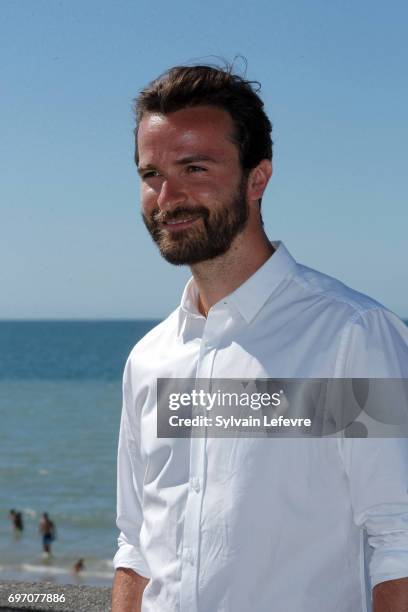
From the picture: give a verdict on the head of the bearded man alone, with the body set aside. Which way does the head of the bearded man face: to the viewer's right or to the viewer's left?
to the viewer's left

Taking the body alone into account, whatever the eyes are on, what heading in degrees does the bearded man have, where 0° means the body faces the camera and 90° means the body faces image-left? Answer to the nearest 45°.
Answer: approximately 45°

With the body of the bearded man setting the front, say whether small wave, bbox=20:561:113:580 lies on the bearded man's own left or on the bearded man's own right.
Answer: on the bearded man's own right

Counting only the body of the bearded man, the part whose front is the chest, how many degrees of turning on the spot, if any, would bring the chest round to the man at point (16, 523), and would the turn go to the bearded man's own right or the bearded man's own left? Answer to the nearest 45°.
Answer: approximately 135° to the bearded man's own right

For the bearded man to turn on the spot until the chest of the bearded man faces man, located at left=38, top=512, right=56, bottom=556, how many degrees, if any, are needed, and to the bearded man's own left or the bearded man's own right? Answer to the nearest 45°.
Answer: approximately 135° to the bearded man's own right
